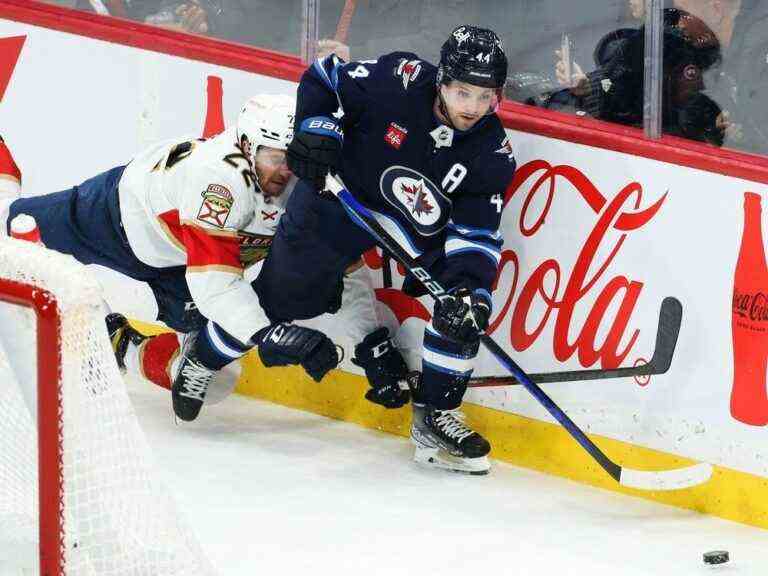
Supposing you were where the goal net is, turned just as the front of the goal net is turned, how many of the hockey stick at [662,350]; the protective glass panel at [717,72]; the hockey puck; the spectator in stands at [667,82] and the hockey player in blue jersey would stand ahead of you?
0

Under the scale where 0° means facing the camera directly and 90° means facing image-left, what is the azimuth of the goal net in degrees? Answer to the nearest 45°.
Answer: approximately 45°

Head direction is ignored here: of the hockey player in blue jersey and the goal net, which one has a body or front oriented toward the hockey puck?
the hockey player in blue jersey

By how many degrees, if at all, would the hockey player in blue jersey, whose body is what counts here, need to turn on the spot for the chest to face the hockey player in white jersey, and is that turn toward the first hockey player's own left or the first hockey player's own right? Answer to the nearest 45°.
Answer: approximately 135° to the first hockey player's own right

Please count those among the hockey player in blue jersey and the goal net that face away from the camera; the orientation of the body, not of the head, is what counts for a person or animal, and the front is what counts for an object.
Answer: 0

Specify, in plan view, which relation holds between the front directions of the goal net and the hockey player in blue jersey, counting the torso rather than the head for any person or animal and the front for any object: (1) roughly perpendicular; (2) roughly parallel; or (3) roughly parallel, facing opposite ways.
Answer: roughly perpendicular

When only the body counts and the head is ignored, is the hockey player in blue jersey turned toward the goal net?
no

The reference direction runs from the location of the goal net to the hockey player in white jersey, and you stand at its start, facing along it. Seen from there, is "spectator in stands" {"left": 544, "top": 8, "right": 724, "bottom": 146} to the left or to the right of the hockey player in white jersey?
right

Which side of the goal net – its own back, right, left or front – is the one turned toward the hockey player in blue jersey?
back

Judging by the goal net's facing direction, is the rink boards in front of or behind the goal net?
behind

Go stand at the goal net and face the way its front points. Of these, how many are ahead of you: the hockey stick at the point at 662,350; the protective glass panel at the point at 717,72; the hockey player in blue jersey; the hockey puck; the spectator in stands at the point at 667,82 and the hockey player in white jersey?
0

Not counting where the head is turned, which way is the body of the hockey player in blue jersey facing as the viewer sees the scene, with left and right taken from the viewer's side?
facing the viewer and to the right of the viewer

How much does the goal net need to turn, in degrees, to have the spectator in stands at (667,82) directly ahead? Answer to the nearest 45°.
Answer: approximately 180°

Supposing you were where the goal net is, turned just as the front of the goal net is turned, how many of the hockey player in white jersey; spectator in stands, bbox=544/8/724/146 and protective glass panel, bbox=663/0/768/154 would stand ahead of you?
0

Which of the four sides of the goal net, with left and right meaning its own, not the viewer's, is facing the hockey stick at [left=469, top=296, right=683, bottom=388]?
back

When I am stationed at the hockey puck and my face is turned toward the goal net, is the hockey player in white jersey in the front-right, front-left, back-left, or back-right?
front-right

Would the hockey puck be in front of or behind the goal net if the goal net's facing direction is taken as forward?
behind

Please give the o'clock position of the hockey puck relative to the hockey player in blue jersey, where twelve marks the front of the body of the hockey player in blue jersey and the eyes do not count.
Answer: The hockey puck is roughly at 12 o'clock from the hockey player in blue jersey.

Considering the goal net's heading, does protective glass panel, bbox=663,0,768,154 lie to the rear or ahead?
to the rear
